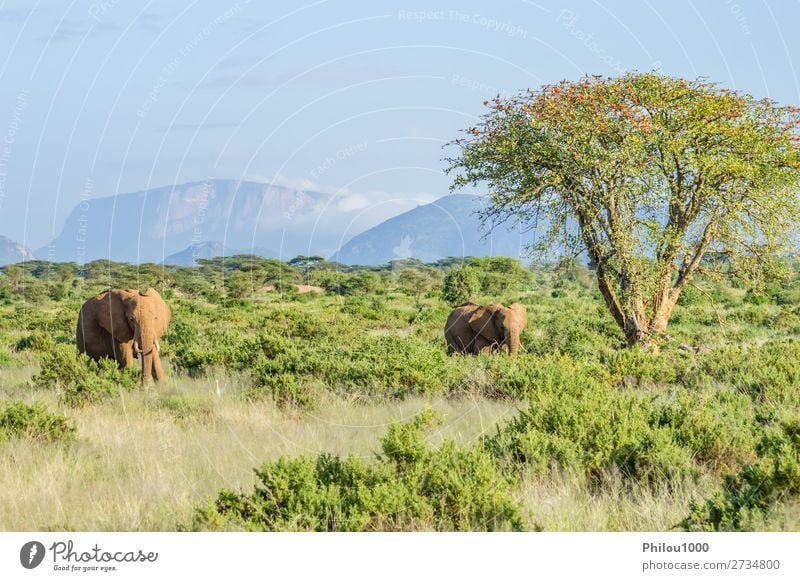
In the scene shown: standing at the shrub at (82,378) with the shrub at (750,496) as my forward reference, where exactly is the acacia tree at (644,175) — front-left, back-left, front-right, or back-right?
front-left

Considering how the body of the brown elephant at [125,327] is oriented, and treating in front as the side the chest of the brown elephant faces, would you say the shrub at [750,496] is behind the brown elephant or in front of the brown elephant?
in front

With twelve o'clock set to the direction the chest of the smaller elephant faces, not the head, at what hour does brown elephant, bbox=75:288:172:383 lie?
The brown elephant is roughly at 3 o'clock from the smaller elephant.

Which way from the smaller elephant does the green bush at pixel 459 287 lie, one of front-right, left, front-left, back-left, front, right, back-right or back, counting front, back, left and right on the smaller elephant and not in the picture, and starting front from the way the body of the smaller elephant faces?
back-left

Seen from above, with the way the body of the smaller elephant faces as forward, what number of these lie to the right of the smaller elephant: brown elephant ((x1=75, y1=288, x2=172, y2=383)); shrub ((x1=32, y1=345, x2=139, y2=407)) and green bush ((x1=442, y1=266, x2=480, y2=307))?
2

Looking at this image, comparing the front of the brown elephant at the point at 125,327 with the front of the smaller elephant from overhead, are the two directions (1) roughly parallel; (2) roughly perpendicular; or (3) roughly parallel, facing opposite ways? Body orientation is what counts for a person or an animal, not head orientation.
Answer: roughly parallel

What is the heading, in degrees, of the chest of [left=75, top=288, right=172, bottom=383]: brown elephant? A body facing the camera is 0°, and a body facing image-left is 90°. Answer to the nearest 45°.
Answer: approximately 315°

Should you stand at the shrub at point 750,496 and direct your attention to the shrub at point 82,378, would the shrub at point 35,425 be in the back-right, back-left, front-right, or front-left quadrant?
front-left

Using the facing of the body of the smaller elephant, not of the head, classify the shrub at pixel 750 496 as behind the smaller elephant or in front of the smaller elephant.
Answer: in front

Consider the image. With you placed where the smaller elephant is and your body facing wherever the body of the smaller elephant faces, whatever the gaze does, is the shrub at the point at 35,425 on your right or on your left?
on your right

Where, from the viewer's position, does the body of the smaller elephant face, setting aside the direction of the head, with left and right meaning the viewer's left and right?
facing the viewer and to the right of the viewer
